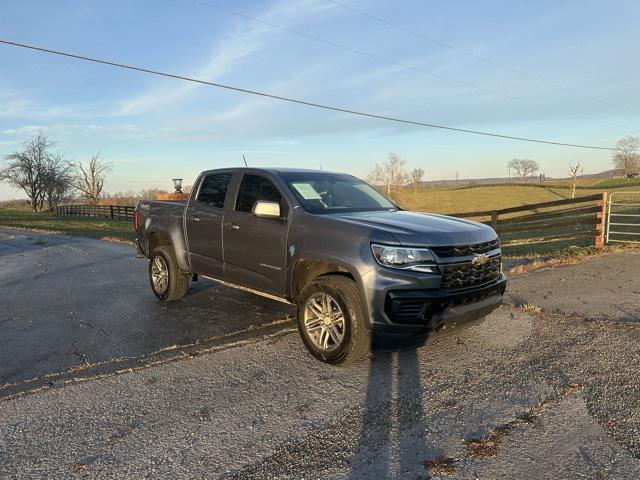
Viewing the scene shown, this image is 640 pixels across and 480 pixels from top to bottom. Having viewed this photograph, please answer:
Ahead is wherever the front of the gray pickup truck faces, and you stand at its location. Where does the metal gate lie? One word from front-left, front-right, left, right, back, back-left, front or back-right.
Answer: left

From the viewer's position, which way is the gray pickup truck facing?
facing the viewer and to the right of the viewer
